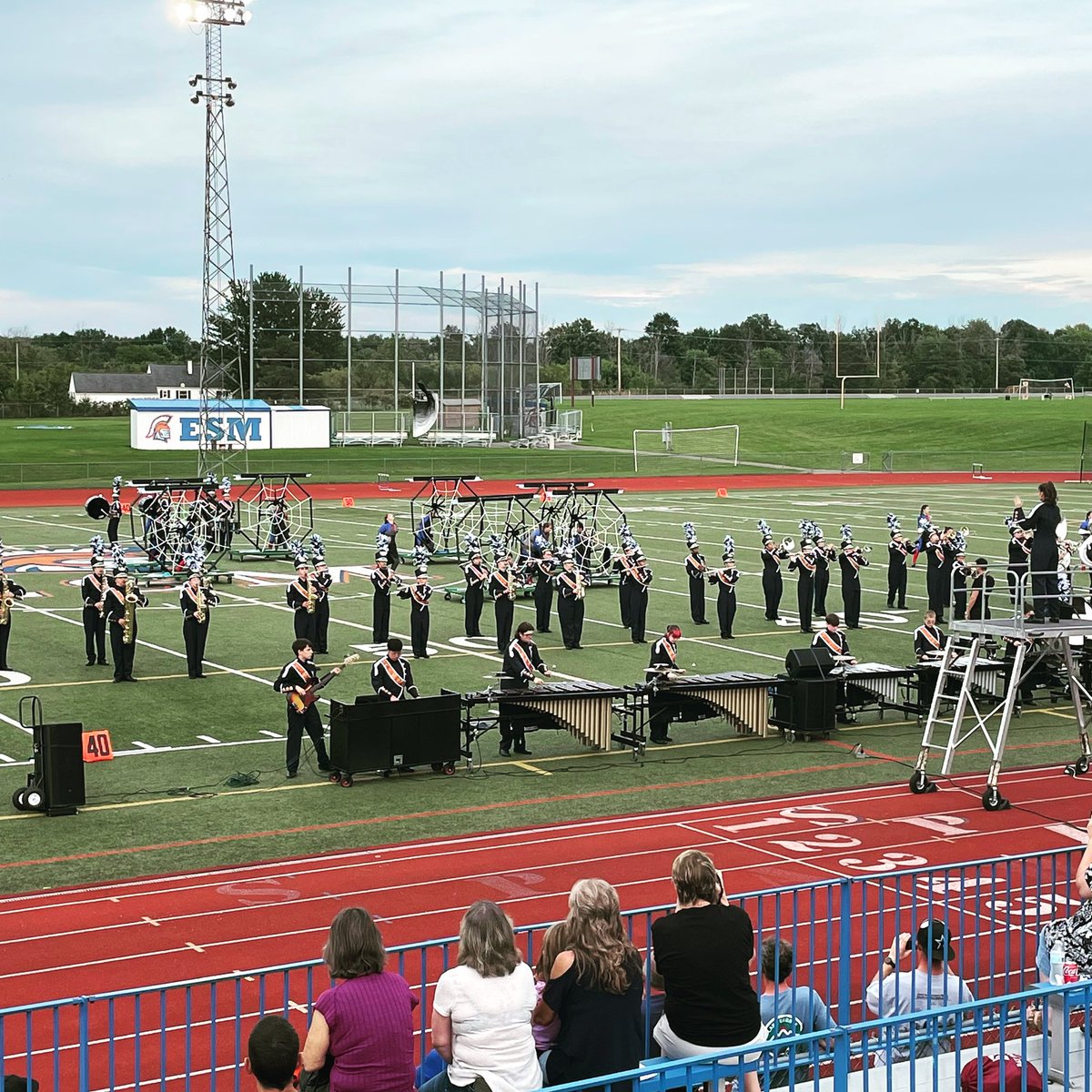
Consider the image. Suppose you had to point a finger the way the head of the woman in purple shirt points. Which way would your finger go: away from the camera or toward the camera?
away from the camera

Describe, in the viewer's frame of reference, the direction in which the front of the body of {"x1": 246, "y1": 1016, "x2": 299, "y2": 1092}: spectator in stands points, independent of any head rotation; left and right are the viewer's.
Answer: facing away from the viewer

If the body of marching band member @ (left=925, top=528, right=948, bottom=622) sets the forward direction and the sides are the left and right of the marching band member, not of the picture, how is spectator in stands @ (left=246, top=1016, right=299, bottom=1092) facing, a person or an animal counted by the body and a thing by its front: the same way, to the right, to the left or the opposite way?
the opposite way

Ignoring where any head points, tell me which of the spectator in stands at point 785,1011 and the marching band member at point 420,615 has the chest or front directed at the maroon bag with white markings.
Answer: the marching band member

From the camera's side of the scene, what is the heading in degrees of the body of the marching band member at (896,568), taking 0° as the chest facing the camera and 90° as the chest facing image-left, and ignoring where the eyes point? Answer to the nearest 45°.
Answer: approximately 315°

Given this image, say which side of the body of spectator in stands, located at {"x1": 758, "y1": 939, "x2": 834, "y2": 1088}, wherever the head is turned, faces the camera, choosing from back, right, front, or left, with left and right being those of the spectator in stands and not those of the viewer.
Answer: back

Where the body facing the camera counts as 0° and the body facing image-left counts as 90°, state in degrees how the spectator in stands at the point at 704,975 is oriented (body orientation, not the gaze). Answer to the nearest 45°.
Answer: approximately 180°

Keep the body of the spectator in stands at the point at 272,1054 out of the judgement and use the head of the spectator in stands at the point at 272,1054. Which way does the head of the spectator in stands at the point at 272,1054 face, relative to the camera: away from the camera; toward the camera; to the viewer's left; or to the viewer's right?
away from the camera

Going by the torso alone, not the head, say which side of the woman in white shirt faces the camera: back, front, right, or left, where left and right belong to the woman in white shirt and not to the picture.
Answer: back

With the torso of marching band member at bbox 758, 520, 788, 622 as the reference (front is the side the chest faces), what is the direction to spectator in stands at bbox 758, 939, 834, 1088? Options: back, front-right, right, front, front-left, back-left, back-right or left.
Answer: front-right

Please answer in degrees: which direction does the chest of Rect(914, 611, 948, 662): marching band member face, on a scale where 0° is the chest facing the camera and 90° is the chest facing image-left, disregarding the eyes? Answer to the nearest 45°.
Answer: approximately 0°

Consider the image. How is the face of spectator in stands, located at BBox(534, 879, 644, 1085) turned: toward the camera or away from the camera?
away from the camera

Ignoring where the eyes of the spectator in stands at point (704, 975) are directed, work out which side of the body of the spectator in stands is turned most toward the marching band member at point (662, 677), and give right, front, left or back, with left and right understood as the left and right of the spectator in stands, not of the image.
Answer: front
